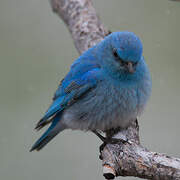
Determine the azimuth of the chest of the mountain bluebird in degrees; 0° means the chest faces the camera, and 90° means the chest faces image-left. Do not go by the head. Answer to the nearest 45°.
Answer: approximately 315°
